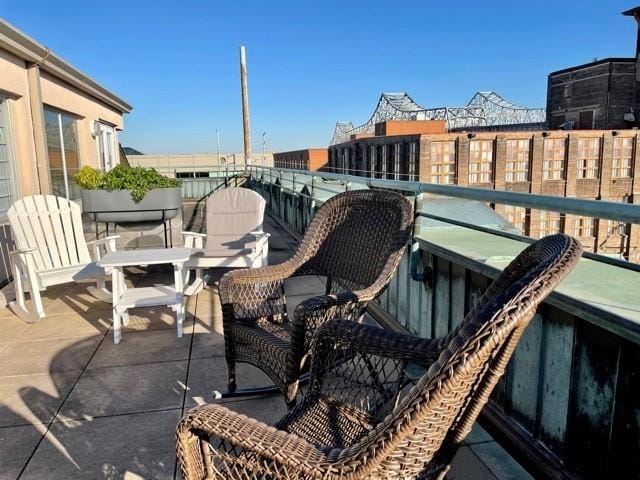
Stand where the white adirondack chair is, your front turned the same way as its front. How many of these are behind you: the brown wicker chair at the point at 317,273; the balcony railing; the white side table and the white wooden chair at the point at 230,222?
0

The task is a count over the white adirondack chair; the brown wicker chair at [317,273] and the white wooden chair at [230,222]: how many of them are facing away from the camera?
0

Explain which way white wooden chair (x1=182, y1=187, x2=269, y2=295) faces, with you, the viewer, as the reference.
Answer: facing the viewer and to the left of the viewer

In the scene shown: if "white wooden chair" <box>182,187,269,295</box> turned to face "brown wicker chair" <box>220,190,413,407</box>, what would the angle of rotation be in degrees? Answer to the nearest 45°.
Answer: approximately 45° to its left

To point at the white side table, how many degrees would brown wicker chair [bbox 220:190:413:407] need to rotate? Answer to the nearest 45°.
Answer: approximately 90° to its right

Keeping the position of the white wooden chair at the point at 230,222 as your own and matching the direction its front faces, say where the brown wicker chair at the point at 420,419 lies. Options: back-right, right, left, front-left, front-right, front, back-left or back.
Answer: front-left

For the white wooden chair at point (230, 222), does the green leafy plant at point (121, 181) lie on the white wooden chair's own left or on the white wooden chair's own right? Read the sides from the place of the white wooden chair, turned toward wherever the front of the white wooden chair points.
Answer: on the white wooden chair's own right

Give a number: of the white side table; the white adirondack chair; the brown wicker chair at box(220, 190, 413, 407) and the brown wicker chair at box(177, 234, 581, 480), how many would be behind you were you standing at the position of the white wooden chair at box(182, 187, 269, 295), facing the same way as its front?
0

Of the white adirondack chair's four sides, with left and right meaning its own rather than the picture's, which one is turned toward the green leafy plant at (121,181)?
left

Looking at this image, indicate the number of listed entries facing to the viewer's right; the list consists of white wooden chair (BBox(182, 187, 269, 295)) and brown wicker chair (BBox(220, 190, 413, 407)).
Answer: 0

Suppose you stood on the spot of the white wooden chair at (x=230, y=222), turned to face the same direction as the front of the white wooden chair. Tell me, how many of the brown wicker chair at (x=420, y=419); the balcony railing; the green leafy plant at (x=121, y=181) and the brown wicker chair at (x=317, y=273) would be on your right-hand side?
1

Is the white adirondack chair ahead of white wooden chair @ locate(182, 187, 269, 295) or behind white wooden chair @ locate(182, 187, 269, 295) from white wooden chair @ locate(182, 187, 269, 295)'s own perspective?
ahead

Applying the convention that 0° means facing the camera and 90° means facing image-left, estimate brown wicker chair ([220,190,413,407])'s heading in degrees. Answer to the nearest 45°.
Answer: approximately 45°

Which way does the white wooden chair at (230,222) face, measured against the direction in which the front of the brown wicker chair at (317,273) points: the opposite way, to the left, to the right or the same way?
the same way

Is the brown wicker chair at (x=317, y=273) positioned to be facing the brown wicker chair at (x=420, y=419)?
no

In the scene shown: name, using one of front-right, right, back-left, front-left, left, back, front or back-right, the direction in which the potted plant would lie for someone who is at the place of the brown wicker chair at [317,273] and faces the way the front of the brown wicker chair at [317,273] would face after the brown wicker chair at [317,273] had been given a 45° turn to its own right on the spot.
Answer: front-right
